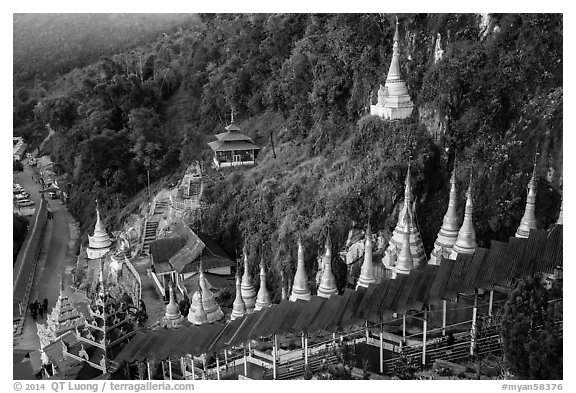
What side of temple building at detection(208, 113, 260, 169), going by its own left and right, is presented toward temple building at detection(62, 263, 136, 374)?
front

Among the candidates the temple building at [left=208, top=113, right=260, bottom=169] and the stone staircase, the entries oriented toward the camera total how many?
2

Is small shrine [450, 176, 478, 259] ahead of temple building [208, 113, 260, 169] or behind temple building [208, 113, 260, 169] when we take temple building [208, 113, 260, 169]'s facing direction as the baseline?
ahead

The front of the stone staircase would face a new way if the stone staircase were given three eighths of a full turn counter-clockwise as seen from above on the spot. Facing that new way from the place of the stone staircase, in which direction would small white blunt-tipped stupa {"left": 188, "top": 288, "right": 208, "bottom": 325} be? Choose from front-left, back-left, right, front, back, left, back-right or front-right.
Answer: back-right

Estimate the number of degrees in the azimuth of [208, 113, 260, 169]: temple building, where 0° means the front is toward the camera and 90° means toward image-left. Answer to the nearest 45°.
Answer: approximately 0°

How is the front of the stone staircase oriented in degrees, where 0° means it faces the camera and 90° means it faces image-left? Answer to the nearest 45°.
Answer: approximately 0°

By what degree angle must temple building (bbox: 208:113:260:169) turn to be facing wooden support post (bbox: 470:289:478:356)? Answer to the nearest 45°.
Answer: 0° — it already faces it

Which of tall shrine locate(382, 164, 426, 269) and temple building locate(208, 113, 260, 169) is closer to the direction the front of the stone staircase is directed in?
the tall shrine

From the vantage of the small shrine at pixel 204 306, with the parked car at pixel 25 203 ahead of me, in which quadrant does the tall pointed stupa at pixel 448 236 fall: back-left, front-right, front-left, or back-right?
back-right
